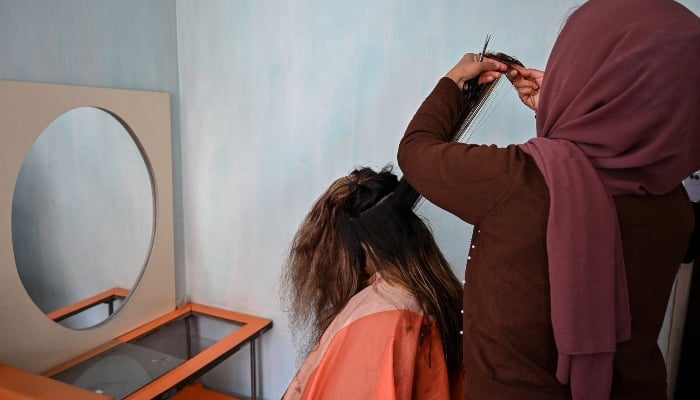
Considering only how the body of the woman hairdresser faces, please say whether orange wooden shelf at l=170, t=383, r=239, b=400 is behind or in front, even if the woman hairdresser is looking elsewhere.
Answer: in front

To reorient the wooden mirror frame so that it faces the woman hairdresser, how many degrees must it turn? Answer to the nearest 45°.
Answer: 0° — it already faces them

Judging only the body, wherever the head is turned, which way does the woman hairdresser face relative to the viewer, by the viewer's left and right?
facing away from the viewer and to the left of the viewer

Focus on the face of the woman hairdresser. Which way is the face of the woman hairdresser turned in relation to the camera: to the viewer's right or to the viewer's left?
to the viewer's left

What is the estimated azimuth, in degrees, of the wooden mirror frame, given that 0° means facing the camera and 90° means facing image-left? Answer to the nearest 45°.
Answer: approximately 315°

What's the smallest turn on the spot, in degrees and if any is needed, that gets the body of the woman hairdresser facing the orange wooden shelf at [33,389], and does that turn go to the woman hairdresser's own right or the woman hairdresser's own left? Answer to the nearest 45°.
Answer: approximately 45° to the woman hairdresser's own left
